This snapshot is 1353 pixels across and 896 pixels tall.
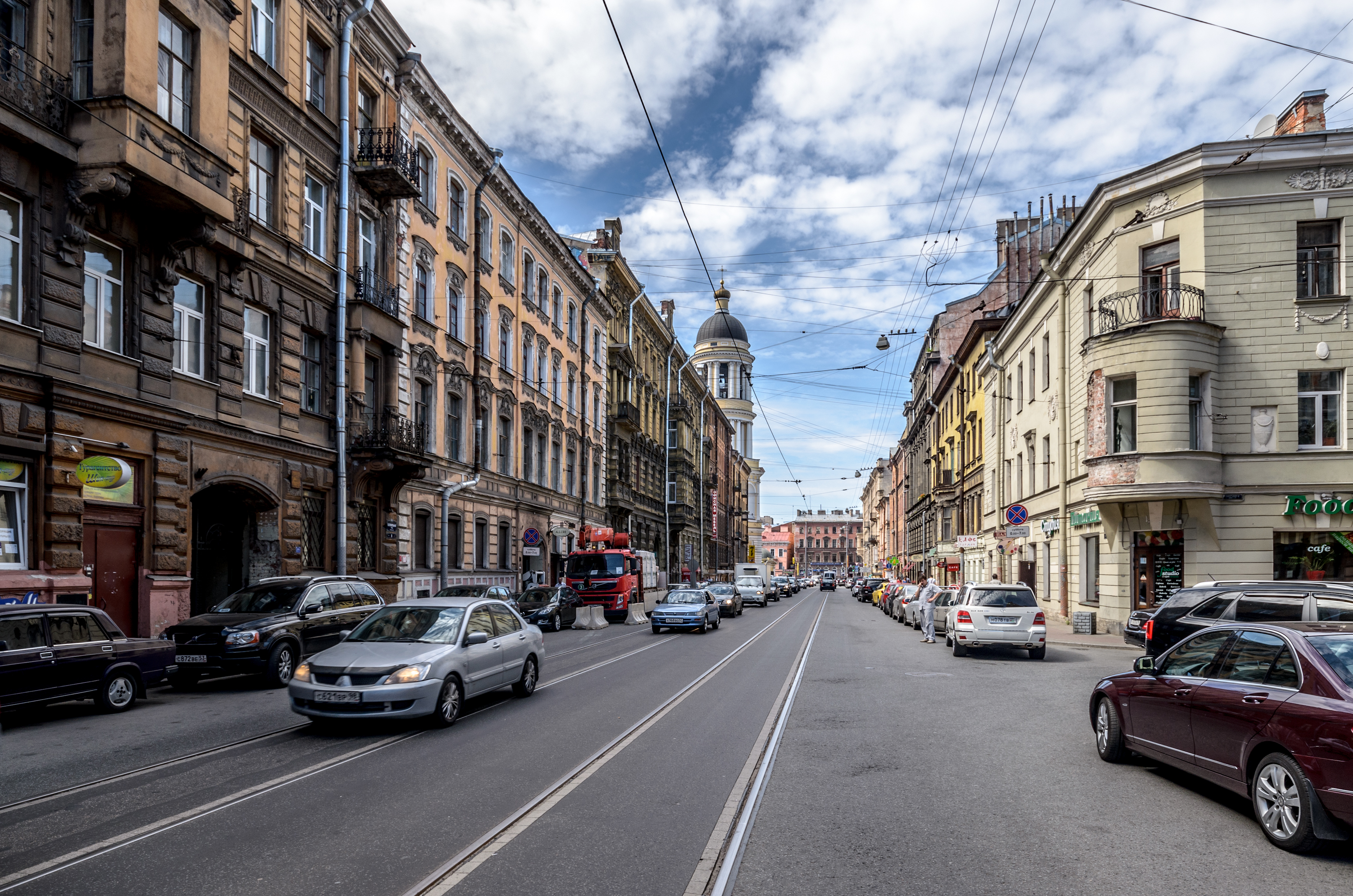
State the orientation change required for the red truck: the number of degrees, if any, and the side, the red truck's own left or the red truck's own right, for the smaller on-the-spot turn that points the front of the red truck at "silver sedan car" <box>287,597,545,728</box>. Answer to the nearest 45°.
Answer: approximately 45° to the red truck's own left

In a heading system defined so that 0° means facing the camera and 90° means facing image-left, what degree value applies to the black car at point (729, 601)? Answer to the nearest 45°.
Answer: approximately 0°

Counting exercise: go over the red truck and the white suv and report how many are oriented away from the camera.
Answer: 1

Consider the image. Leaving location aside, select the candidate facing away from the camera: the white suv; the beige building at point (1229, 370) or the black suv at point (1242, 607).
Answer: the white suv

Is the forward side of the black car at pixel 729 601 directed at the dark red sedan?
yes

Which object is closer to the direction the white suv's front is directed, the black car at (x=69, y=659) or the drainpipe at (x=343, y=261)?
the drainpipe

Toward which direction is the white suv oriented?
away from the camera

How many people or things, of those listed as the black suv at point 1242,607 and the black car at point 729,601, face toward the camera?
1

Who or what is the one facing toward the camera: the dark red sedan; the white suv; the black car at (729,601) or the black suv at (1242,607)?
the black car

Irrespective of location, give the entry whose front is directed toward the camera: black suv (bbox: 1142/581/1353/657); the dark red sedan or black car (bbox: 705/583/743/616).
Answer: the black car
